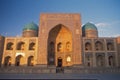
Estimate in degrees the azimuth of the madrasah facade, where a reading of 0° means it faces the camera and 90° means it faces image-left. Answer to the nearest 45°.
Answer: approximately 0°
